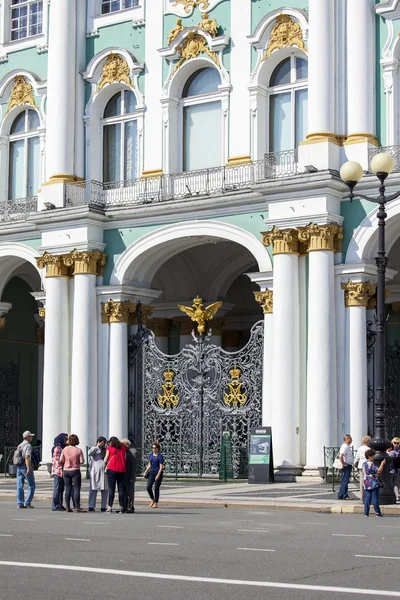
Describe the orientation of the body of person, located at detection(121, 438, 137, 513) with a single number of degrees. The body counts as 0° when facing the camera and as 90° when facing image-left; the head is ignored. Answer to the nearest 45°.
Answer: approximately 90°
